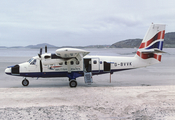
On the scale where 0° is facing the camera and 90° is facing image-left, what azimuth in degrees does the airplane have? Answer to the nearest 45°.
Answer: approximately 90°
